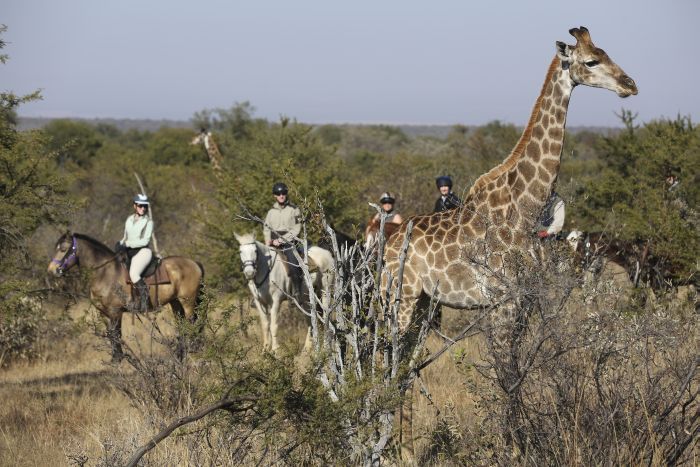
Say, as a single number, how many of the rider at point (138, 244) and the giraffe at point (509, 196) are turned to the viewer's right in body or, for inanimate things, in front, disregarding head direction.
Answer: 1

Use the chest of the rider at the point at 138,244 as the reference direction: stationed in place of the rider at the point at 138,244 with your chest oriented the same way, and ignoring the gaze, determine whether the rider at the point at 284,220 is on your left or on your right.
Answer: on your left

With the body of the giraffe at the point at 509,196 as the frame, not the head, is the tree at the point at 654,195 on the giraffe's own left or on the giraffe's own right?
on the giraffe's own left

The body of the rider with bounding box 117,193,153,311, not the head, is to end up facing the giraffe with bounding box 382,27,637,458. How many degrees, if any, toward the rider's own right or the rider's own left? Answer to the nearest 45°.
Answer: approximately 90° to the rider's own left

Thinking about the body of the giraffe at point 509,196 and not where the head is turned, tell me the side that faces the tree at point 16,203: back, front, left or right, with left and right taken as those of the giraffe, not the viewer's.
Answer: back

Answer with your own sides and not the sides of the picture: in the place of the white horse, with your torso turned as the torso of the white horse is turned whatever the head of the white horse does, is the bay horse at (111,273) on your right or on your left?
on your right

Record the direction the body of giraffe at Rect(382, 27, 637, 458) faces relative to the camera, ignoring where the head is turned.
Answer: to the viewer's right

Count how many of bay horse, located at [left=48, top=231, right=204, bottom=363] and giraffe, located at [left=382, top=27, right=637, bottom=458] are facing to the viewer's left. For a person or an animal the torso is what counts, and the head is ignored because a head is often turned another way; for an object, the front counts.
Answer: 1

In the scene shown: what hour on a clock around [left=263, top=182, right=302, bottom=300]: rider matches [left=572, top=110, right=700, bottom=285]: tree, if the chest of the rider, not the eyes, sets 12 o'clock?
The tree is roughly at 7 o'clock from the rider.

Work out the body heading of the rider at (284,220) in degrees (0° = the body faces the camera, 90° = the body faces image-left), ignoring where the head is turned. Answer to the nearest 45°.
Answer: approximately 45°

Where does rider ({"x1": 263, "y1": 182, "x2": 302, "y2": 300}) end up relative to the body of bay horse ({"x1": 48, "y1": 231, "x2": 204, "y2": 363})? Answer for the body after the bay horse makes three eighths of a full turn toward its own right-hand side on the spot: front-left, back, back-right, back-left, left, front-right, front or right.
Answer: front-right

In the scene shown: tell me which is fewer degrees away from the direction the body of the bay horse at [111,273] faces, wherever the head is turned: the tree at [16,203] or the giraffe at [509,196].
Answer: the tree
